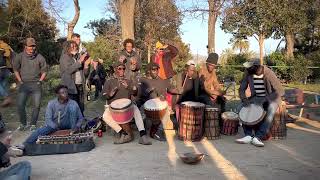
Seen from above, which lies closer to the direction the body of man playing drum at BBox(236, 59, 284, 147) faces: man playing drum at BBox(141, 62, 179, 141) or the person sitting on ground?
the person sitting on ground

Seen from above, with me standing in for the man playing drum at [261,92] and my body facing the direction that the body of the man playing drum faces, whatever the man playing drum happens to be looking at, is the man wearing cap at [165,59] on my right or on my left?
on my right

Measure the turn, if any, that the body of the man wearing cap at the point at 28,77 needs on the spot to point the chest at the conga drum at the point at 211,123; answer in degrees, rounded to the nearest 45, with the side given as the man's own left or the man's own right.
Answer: approximately 45° to the man's own left
